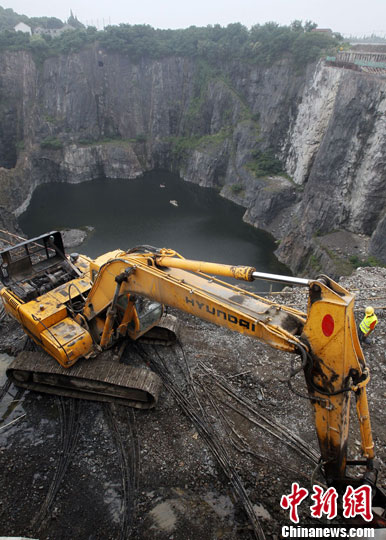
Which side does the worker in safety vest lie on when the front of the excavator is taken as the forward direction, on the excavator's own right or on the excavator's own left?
on the excavator's own left

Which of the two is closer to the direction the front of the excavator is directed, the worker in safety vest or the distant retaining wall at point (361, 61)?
the worker in safety vest

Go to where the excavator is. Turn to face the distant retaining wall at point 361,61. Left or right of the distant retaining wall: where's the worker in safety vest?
right

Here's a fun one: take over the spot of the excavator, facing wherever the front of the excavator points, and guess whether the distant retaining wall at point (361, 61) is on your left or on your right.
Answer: on your left

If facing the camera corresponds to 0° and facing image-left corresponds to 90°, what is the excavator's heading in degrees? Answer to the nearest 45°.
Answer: approximately 315°
